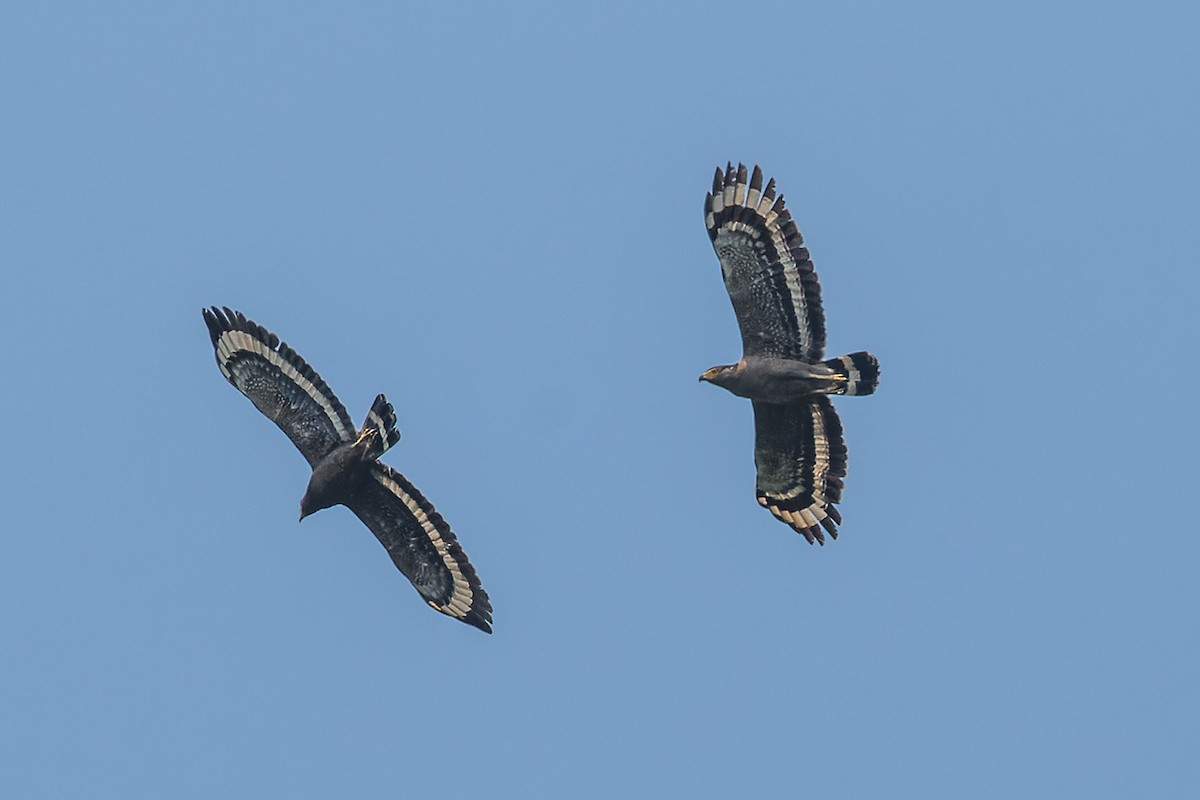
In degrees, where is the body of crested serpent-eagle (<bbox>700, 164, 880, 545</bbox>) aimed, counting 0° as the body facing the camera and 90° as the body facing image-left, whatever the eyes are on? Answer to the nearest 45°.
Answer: approximately 90°

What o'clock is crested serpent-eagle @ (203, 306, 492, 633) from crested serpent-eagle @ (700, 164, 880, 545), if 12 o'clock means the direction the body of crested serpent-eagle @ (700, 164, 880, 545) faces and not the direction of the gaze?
crested serpent-eagle @ (203, 306, 492, 633) is roughly at 12 o'clock from crested serpent-eagle @ (700, 164, 880, 545).
